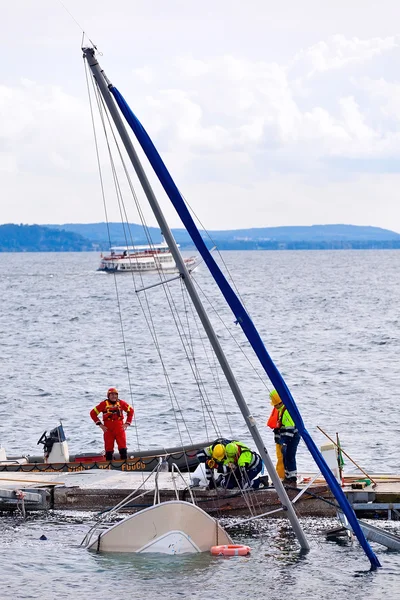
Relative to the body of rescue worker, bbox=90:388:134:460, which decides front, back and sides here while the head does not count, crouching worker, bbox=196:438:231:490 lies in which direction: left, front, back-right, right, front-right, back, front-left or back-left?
front-left

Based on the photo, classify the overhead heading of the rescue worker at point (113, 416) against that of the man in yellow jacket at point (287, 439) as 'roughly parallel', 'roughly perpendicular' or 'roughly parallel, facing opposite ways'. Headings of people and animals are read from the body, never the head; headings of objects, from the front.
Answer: roughly perpendicular

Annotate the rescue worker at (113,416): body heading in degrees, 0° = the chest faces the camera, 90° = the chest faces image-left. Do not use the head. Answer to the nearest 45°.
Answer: approximately 0°

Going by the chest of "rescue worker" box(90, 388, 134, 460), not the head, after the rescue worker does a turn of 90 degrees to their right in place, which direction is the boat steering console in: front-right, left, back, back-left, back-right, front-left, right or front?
front-right

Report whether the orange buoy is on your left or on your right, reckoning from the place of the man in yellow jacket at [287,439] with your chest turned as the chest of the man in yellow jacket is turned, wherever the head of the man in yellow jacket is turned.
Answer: on your left

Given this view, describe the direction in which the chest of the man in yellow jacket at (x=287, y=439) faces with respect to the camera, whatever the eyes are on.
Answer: to the viewer's left

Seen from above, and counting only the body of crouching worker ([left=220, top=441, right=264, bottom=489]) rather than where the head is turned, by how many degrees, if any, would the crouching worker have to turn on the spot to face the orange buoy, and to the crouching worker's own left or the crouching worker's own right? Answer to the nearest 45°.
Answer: approximately 45° to the crouching worker's own left

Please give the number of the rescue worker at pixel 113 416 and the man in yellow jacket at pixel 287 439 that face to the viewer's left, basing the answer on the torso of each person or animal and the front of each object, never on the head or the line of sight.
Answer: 1

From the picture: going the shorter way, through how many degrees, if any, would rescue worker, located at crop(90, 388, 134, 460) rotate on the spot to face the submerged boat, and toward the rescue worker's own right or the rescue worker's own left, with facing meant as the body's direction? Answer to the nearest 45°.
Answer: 0° — they already face it

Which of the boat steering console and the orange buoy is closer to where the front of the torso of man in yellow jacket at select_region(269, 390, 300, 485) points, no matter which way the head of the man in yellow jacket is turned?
the boat steering console

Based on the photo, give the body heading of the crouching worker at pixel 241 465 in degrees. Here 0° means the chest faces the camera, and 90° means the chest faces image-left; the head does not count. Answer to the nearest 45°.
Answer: approximately 45°
